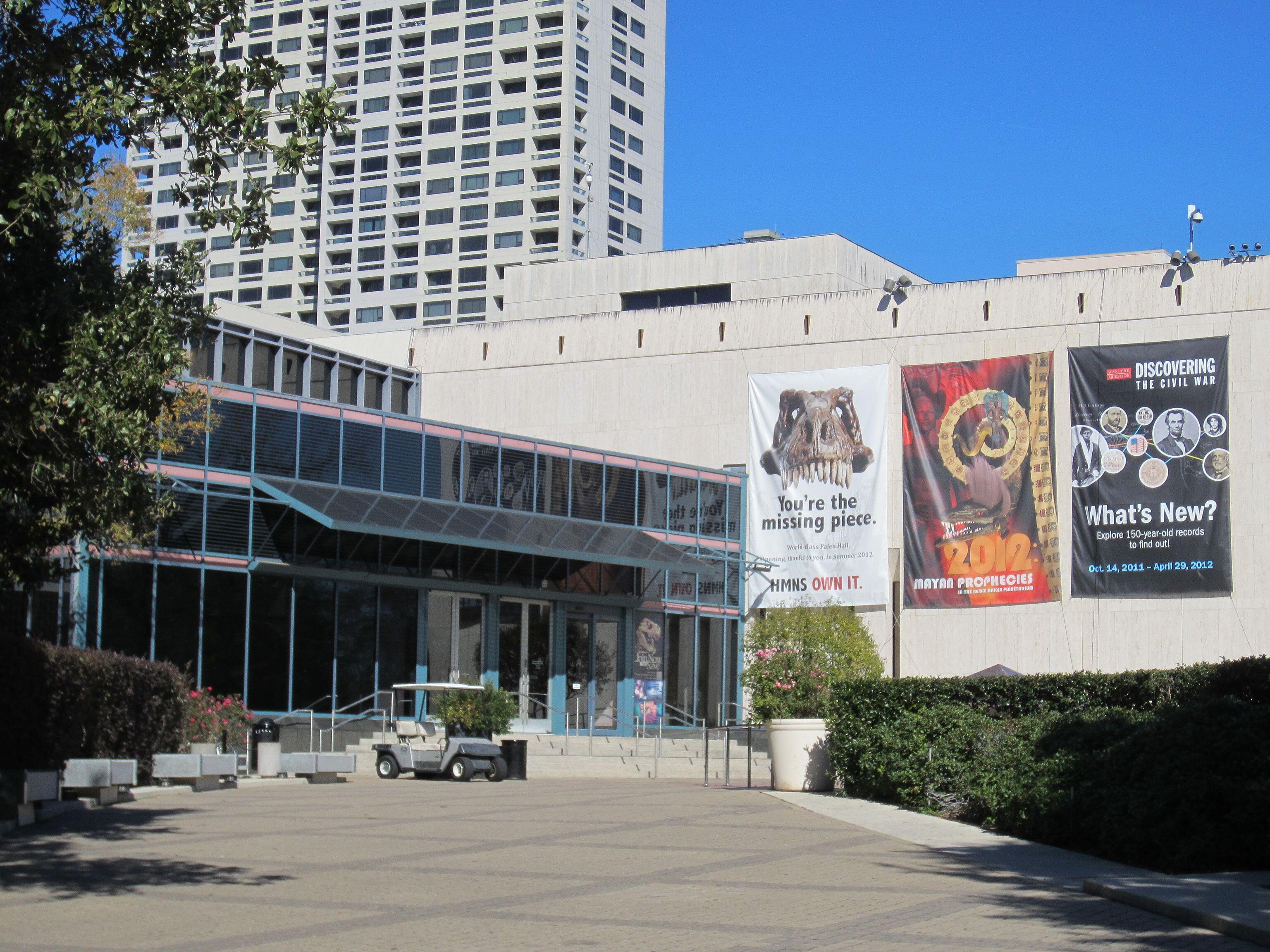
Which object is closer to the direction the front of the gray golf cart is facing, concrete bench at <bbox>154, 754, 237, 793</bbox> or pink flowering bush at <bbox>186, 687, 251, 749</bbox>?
the concrete bench

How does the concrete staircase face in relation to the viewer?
toward the camera

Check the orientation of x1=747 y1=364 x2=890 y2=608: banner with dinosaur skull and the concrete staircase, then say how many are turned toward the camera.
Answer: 2

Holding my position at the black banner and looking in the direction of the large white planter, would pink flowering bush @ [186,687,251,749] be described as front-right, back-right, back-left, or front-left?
front-right

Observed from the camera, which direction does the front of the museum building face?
facing the viewer and to the right of the viewer

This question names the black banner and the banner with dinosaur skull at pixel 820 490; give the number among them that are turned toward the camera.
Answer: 2

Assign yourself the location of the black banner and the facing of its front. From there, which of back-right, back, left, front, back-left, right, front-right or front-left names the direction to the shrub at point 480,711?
front-right

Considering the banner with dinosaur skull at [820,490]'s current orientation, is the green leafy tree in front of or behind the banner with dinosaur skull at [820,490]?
in front

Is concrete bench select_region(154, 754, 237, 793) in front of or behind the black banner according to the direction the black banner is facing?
in front

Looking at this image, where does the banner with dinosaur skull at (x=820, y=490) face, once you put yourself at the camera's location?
facing the viewer

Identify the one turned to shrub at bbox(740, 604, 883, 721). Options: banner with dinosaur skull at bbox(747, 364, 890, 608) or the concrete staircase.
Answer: the banner with dinosaur skull

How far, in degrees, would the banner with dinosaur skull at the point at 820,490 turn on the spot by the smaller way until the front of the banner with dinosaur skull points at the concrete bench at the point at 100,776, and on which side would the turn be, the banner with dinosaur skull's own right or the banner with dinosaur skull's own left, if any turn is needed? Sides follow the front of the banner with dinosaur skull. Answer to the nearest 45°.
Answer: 0° — it already faces it

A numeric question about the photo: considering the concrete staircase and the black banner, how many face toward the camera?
2

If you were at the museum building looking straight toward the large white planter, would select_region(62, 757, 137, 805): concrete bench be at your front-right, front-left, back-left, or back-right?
front-right
